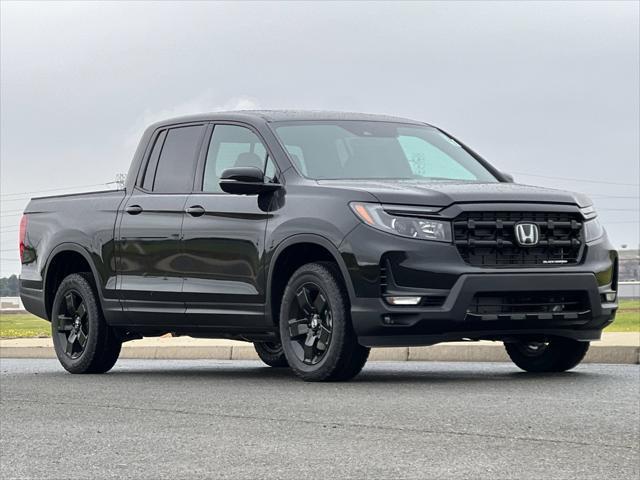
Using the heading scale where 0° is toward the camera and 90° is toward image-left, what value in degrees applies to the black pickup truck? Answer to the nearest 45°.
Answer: approximately 315°
